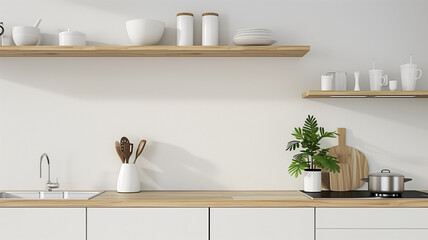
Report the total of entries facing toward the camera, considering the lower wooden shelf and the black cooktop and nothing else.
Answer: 2

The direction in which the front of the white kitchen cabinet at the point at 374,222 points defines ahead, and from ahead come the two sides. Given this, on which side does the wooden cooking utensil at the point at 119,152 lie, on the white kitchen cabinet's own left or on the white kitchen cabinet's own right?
on the white kitchen cabinet's own right

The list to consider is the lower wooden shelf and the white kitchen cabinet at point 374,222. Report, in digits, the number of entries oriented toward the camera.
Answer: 2

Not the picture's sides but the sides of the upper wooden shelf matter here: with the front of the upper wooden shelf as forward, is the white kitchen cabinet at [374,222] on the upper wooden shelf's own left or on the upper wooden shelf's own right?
on the upper wooden shelf's own left

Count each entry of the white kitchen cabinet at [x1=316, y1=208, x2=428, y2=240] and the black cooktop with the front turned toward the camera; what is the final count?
2

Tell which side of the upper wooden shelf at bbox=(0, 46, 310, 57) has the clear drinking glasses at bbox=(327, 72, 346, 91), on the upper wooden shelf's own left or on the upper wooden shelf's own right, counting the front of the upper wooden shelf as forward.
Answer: on the upper wooden shelf's own left

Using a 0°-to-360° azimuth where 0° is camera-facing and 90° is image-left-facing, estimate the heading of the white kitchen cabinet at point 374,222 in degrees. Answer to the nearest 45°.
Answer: approximately 0°

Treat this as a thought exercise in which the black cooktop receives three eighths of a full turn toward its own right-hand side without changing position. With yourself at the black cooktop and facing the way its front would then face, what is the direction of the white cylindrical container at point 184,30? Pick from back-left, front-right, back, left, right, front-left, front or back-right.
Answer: front-left

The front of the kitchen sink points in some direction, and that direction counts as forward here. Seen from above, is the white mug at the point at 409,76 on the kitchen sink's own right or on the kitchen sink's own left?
on the kitchen sink's own left

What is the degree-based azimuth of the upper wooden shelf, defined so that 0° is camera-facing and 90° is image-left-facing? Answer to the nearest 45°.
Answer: approximately 0°

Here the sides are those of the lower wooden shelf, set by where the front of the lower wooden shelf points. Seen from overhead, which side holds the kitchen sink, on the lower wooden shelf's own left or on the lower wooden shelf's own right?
on the lower wooden shelf's own right
